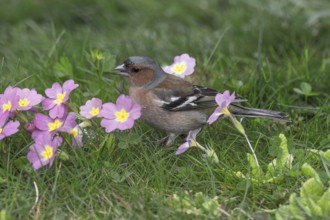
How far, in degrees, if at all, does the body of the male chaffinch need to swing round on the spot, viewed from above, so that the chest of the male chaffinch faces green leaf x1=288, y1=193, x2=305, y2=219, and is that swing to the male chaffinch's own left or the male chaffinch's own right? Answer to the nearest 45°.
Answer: approximately 135° to the male chaffinch's own left

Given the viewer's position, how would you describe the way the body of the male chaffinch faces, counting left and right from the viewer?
facing to the left of the viewer

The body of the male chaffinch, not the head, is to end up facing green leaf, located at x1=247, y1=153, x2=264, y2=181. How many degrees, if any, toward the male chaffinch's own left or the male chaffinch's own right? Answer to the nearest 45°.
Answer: approximately 135° to the male chaffinch's own left

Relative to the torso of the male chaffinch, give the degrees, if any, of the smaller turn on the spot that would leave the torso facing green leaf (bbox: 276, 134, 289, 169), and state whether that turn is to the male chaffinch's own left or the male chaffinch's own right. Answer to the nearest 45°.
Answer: approximately 135° to the male chaffinch's own left

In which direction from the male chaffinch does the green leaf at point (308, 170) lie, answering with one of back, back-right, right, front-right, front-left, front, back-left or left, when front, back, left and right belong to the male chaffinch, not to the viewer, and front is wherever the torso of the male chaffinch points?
back-left

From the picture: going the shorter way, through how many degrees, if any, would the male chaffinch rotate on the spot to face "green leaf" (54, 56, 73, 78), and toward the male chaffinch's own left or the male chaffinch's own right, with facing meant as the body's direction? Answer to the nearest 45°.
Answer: approximately 45° to the male chaffinch's own right

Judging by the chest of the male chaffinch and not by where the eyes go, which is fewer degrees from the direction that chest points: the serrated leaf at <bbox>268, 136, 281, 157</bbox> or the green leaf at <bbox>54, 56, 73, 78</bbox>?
the green leaf

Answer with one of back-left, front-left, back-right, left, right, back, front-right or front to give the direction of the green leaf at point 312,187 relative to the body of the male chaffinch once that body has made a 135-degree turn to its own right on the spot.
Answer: right
